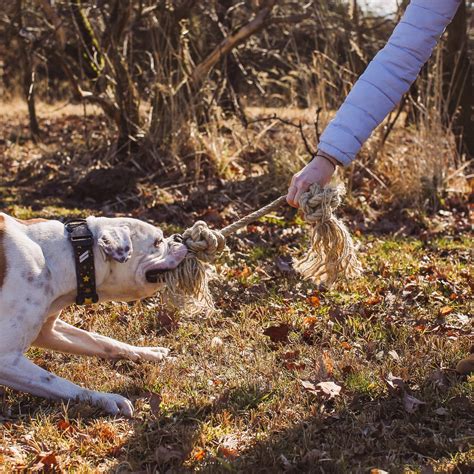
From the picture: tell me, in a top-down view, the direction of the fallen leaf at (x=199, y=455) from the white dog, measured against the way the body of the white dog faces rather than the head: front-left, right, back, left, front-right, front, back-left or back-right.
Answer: front-right

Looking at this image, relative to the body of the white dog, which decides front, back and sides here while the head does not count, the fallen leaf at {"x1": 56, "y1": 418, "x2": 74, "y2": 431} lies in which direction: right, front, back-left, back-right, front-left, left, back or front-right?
right

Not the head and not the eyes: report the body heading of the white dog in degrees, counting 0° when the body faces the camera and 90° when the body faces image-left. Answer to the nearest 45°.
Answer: approximately 270°

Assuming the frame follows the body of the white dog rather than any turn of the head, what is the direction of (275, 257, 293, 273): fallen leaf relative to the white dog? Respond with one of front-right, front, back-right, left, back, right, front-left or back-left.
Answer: front-left

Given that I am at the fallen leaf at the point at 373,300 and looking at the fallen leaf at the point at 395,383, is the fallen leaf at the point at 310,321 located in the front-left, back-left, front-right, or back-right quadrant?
front-right

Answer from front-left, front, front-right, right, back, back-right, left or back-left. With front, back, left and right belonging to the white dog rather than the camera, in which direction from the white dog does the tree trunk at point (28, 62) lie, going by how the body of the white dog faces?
left

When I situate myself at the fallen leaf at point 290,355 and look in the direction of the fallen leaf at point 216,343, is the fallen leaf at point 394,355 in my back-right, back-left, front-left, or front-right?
back-right

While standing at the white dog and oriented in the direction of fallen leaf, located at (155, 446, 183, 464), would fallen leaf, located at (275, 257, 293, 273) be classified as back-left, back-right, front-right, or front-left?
back-left

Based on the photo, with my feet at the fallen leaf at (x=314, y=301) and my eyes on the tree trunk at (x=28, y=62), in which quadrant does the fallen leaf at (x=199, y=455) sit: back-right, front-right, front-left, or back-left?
back-left

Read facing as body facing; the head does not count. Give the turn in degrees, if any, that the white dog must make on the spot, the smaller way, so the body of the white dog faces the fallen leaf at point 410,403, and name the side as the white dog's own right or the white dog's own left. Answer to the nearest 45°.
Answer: approximately 45° to the white dog's own right

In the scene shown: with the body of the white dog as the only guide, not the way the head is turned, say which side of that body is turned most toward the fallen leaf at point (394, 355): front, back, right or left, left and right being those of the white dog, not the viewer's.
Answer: front

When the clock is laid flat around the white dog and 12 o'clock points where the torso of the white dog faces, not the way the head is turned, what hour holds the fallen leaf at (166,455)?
The fallen leaf is roughly at 2 o'clock from the white dog.

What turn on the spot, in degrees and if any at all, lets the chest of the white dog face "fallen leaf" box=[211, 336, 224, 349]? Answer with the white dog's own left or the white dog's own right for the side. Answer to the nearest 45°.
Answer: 0° — it already faces it

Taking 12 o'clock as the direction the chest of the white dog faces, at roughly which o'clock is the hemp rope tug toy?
The hemp rope tug toy is roughly at 12 o'clock from the white dog.
